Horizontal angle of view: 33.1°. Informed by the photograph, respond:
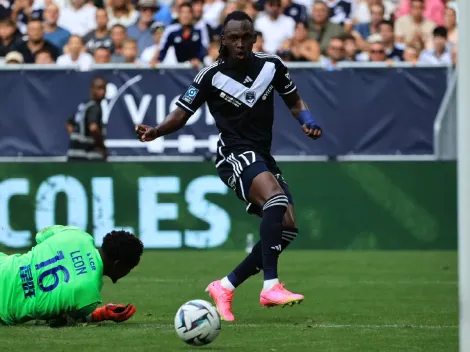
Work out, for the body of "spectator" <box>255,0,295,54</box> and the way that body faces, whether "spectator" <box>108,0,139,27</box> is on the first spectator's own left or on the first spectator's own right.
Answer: on the first spectator's own right

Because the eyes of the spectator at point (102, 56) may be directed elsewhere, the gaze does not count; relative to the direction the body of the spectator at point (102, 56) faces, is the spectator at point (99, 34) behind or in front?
behind

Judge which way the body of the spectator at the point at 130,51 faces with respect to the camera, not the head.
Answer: toward the camera

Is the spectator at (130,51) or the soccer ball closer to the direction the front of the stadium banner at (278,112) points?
the soccer ball

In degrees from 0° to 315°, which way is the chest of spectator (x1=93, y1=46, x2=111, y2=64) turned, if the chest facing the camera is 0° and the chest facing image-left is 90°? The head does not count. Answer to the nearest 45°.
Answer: approximately 0°

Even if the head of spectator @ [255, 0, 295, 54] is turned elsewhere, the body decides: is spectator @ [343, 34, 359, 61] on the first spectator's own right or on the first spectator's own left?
on the first spectator's own left

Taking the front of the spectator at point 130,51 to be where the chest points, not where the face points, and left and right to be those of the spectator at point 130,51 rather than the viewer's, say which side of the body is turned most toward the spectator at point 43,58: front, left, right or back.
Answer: right

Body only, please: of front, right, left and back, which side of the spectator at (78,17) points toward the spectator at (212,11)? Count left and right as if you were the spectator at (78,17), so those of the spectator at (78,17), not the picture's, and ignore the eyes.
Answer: left

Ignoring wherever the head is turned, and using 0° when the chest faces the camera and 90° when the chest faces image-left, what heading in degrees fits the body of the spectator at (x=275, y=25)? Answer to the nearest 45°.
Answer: approximately 0°

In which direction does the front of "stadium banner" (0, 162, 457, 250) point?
toward the camera

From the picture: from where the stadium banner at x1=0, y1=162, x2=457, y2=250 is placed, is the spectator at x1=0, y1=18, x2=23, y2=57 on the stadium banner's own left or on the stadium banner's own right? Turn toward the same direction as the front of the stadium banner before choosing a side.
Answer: on the stadium banner's own right

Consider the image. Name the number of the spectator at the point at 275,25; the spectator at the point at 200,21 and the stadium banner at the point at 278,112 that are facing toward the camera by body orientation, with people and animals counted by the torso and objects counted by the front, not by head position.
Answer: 3

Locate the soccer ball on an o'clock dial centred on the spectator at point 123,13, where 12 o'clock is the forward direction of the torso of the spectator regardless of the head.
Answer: The soccer ball is roughly at 12 o'clock from the spectator.

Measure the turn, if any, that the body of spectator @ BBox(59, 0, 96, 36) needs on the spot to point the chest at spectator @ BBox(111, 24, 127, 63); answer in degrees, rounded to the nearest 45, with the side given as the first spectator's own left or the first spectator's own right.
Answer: approximately 45° to the first spectator's own left
